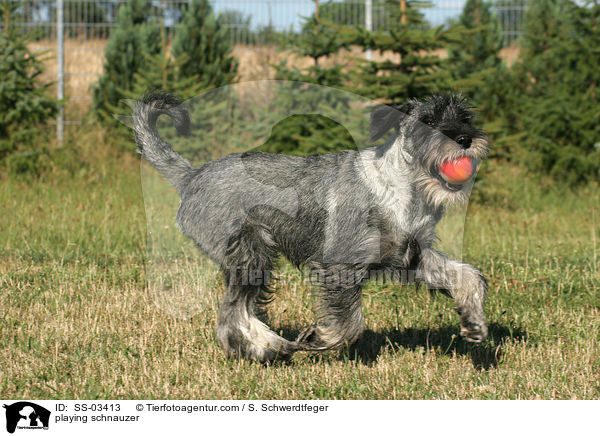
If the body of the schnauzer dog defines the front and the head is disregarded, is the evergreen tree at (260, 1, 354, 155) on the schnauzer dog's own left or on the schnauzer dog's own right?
on the schnauzer dog's own left

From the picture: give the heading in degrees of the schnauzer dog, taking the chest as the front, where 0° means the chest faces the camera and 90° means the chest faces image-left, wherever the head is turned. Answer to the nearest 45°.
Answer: approximately 270°

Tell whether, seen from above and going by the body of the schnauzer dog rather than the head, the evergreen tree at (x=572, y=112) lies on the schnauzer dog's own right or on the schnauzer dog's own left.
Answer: on the schnauzer dog's own left

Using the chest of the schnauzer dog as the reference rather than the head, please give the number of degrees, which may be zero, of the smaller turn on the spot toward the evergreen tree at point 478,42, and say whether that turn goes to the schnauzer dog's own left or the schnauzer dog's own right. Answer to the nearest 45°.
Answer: approximately 90° to the schnauzer dog's own left

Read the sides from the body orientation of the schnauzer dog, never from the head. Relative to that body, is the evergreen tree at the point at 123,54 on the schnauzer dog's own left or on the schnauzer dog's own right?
on the schnauzer dog's own left
